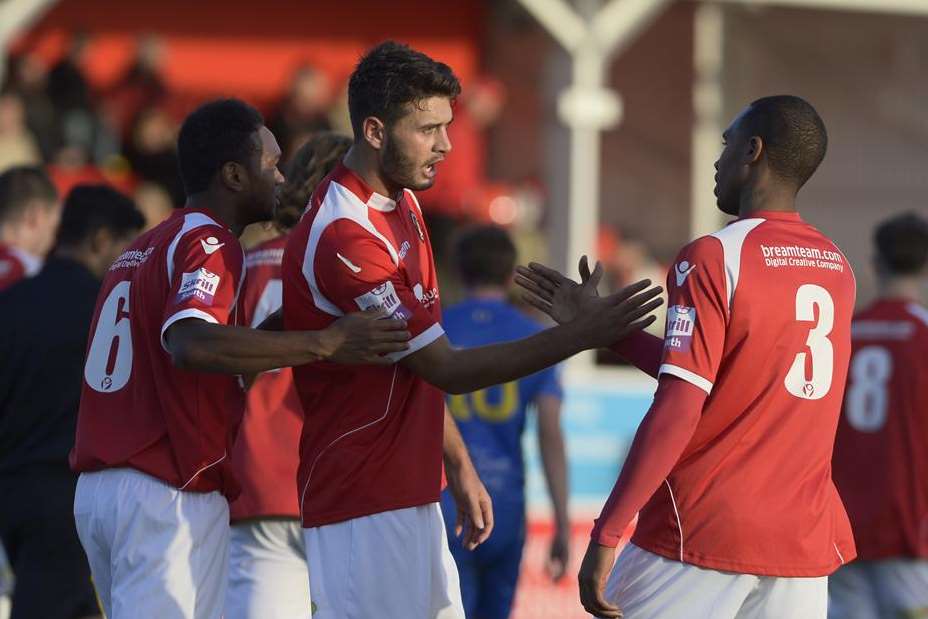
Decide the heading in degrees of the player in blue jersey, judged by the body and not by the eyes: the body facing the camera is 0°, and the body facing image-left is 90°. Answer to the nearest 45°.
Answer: approximately 180°

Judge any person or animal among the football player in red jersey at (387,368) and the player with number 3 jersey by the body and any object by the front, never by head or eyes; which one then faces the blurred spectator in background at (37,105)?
the player with number 3 jersey

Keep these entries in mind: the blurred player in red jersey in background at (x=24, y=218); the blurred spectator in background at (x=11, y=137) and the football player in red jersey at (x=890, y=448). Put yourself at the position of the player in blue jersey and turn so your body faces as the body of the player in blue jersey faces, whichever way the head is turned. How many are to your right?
1

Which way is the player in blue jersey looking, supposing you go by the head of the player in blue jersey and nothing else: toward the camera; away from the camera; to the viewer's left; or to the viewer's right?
away from the camera

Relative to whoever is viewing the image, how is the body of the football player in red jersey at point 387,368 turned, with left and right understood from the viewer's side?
facing to the right of the viewer

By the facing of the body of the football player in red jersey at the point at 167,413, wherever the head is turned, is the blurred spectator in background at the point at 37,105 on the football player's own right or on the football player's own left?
on the football player's own left

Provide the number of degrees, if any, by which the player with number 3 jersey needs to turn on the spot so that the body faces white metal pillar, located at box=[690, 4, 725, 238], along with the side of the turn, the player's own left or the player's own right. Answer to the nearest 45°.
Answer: approximately 45° to the player's own right

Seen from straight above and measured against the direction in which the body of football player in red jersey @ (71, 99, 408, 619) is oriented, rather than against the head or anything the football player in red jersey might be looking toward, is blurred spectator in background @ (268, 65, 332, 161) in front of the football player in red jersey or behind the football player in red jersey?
in front

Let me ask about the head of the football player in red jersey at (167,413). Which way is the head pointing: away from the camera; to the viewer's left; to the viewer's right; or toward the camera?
to the viewer's right

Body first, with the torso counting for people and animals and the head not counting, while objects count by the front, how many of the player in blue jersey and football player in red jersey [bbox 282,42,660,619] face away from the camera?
1

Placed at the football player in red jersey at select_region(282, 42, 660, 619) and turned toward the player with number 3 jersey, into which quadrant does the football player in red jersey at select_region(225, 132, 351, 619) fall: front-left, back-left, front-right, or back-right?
back-left
